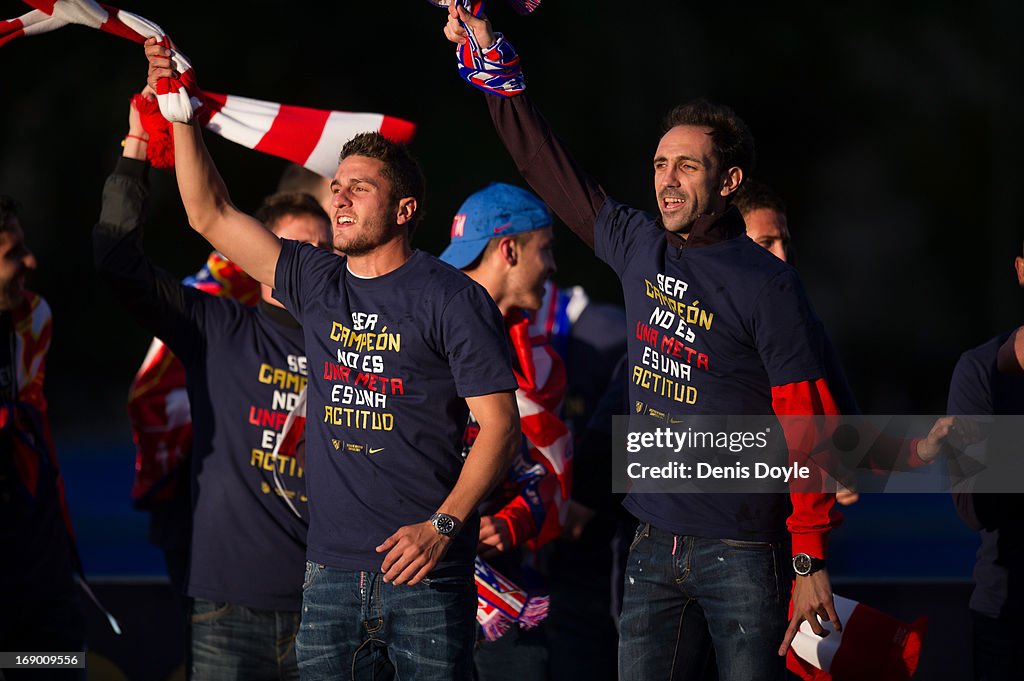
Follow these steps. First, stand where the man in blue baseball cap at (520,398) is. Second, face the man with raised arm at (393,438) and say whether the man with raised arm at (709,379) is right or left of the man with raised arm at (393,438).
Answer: left

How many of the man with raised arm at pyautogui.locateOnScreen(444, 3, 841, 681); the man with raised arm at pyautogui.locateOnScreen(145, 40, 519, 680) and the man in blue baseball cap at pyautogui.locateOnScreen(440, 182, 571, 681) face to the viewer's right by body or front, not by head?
1

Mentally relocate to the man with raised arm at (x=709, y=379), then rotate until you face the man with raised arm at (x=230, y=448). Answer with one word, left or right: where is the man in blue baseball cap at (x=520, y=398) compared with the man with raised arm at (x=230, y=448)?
right

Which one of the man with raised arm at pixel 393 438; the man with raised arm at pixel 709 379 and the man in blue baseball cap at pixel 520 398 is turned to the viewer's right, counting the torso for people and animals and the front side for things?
the man in blue baseball cap

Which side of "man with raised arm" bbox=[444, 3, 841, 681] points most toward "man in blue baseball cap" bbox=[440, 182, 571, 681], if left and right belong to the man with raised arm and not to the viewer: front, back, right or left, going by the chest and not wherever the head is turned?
right

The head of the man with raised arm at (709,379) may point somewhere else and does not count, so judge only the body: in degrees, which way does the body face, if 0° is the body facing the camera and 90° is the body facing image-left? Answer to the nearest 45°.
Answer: approximately 45°

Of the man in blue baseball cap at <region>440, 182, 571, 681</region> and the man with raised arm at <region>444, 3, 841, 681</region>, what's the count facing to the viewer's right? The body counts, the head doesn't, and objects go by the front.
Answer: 1

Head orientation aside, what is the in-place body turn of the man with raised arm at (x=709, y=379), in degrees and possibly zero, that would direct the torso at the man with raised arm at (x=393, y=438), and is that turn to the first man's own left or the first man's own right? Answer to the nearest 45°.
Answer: approximately 45° to the first man's own right

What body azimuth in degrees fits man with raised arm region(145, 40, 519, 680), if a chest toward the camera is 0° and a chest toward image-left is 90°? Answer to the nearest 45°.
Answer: approximately 45°

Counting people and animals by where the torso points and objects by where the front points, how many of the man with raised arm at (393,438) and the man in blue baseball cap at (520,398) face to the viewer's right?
1

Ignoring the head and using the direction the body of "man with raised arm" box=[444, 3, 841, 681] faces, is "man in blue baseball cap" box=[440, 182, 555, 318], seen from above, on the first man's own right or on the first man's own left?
on the first man's own right

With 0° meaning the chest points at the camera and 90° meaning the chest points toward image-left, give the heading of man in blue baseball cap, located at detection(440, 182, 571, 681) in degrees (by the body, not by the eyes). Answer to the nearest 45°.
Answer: approximately 270°

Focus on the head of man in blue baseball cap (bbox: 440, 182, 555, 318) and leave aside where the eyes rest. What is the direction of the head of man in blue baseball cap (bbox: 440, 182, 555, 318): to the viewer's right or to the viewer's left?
to the viewer's right

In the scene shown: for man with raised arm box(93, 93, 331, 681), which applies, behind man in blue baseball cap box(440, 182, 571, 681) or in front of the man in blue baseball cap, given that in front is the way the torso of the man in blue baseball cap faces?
behind

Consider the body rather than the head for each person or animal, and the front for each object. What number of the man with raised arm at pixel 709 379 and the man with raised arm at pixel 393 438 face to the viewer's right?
0
